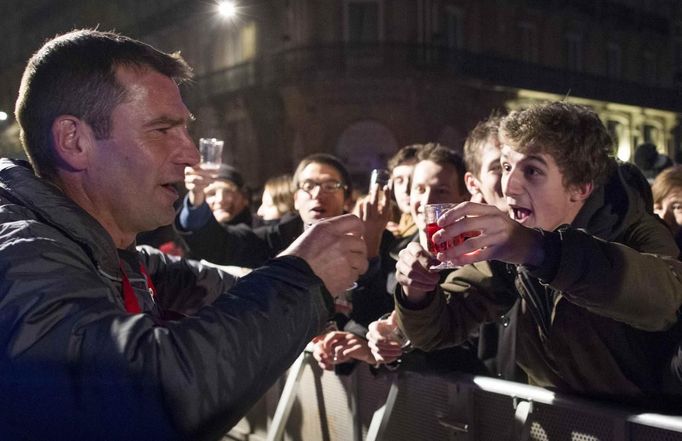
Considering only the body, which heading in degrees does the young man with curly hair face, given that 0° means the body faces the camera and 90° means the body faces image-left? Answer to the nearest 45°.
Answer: approximately 45°

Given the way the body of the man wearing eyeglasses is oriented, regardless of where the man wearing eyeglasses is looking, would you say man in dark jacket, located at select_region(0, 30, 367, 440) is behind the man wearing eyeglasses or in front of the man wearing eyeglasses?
in front

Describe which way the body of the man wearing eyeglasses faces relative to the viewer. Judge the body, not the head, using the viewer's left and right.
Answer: facing the viewer and to the left of the viewer

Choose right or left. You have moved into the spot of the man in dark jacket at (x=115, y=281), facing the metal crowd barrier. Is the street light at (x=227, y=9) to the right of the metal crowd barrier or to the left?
left

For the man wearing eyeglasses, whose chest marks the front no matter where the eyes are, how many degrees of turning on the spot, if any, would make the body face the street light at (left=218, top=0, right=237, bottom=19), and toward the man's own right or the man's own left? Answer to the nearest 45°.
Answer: approximately 135° to the man's own right

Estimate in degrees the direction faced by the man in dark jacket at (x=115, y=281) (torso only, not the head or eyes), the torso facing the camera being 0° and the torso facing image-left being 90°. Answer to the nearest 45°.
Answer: approximately 270°

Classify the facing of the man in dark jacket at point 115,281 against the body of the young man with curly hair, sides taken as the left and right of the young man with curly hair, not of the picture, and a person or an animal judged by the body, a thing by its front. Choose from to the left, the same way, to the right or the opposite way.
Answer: the opposite way

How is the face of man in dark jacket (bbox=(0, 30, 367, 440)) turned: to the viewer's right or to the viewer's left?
to the viewer's right

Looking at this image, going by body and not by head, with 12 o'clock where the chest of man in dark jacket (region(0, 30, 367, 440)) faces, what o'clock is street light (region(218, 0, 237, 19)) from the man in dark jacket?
The street light is roughly at 9 o'clock from the man in dark jacket.
